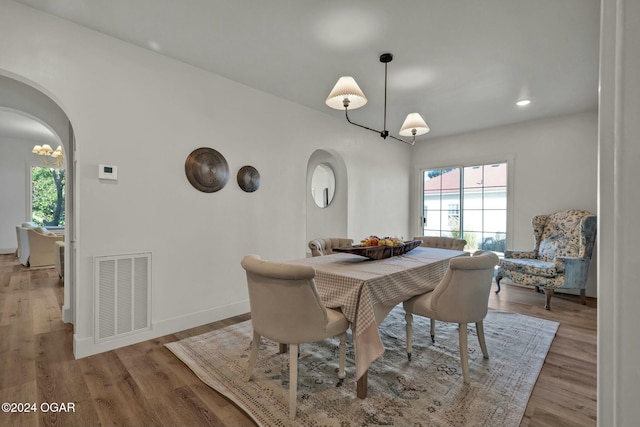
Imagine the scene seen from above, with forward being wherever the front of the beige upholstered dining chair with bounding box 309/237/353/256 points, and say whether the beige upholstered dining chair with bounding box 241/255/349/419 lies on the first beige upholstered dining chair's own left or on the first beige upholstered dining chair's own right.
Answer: on the first beige upholstered dining chair's own right

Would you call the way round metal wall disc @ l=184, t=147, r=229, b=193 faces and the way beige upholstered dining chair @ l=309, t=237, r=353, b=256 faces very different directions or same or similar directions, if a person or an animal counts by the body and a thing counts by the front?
same or similar directions

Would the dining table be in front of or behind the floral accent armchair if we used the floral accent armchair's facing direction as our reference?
in front

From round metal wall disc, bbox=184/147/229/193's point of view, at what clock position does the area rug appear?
The area rug is roughly at 12 o'clock from the round metal wall disc.

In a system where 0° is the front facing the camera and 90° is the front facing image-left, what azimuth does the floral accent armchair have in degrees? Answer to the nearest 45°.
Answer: approximately 45°

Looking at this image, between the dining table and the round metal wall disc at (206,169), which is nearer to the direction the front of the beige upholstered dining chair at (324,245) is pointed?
the dining table

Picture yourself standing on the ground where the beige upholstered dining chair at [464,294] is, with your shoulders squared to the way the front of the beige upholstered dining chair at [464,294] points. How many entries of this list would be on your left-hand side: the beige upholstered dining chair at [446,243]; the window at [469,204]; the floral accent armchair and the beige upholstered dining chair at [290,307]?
1

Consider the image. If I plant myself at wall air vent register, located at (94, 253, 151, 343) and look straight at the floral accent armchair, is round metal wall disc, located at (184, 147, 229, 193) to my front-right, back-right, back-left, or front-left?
front-left

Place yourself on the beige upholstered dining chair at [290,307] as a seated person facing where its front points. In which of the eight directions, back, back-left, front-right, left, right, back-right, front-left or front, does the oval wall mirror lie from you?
front-left

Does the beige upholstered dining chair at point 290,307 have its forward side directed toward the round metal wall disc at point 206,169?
no

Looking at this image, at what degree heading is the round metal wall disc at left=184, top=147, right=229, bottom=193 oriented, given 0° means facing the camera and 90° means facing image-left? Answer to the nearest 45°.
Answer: approximately 315°

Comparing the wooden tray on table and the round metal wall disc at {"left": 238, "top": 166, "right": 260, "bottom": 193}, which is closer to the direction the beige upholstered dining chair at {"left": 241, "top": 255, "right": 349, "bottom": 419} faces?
the wooden tray on table

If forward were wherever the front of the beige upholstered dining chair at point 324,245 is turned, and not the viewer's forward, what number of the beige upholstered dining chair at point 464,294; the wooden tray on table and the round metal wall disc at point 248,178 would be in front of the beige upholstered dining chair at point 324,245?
2

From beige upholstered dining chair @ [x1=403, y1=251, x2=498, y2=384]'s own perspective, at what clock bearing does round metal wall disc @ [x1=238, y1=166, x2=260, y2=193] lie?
The round metal wall disc is roughly at 11 o'clock from the beige upholstered dining chair.

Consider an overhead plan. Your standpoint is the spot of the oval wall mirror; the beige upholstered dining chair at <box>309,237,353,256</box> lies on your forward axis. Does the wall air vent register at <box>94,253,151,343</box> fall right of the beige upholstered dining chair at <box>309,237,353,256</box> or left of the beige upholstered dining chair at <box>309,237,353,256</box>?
right

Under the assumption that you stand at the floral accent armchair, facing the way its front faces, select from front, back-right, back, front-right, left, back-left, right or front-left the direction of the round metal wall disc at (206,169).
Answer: front

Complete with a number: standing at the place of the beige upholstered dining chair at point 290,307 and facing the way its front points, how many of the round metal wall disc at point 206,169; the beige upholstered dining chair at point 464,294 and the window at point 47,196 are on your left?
2
